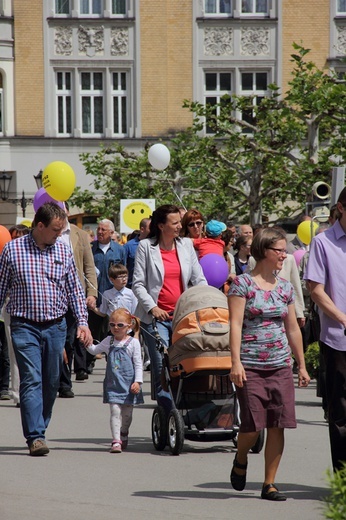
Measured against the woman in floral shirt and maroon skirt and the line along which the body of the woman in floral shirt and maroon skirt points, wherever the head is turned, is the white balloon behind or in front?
behind

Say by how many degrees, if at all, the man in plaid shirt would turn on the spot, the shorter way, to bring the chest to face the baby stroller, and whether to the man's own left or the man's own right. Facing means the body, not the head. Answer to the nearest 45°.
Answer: approximately 90° to the man's own left

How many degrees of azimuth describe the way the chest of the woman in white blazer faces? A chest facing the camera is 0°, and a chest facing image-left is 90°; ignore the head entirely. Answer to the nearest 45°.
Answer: approximately 315°

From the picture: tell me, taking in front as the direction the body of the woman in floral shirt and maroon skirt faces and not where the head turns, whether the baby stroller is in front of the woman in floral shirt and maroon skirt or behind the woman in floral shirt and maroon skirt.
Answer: behind

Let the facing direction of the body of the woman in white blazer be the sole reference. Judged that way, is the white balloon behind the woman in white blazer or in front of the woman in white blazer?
behind

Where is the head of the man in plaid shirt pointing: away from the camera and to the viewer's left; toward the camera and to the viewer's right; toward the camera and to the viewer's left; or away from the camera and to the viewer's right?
toward the camera and to the viewer's right

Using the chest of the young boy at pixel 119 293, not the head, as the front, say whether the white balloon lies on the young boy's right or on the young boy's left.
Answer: on the young boy's left

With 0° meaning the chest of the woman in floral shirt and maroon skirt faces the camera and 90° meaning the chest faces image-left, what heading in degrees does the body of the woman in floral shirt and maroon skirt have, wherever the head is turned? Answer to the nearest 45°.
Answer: approximately 315°
